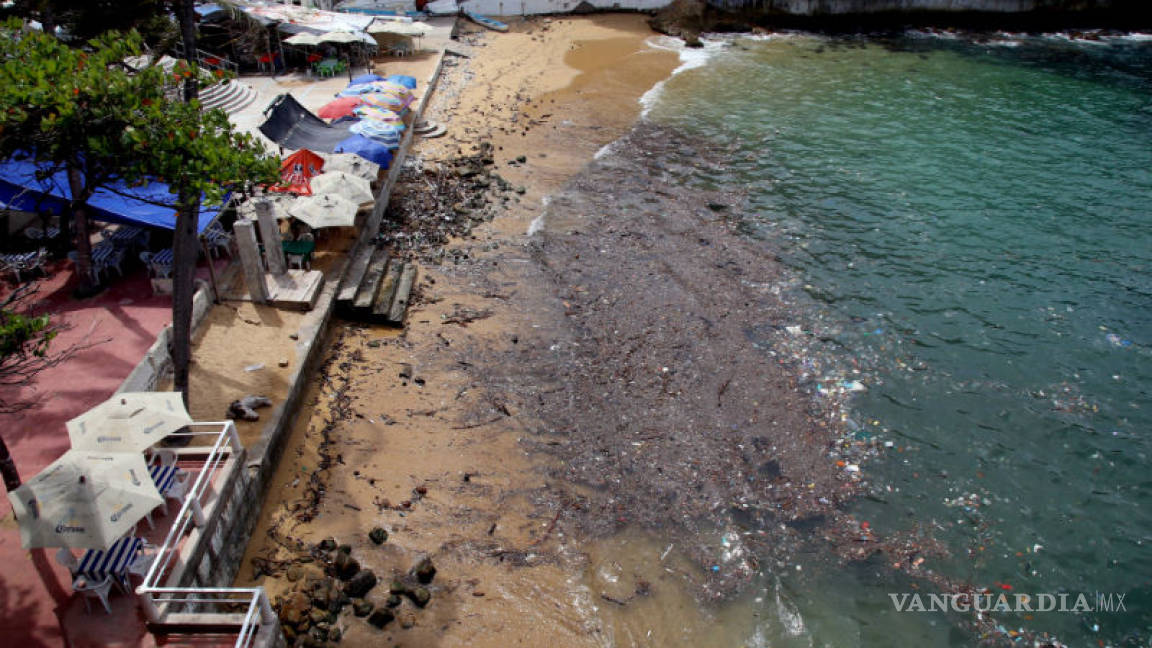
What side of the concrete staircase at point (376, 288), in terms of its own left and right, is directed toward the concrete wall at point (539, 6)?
left

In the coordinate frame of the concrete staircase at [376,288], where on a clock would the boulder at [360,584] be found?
The boulder is roughly at 3 o'clock from the concrete staircase.

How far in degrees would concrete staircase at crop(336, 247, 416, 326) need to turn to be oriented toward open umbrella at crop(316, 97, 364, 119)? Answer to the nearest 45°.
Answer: approximately 90° to its left

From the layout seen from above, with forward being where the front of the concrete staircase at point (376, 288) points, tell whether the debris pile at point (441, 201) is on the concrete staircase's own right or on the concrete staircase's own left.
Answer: on the concrete staircase's own left

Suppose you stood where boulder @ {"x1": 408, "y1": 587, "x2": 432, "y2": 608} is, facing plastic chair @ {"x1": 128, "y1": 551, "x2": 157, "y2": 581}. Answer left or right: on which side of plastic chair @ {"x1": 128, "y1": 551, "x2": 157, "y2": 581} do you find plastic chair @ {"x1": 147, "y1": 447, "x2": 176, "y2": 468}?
right

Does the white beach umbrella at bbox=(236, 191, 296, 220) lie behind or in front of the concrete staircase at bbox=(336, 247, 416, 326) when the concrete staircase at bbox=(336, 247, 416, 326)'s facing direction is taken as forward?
behind

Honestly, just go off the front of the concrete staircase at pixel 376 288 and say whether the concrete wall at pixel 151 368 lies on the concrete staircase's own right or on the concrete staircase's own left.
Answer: on the concrete staircase's own right

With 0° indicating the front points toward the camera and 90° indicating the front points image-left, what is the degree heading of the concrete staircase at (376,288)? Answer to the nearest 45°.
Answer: approximately 270°

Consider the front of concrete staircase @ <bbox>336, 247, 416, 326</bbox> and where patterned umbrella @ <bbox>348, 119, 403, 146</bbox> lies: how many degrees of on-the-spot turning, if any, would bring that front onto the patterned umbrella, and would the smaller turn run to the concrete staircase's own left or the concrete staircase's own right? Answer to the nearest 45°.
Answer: approximately 90° to the concrete staircase's own left
